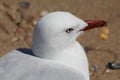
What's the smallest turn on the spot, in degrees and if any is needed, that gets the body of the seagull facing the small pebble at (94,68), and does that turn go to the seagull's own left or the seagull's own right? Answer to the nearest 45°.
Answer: approximately 45° to the seagull's own left

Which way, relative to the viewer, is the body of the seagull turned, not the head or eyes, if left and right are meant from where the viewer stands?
facing to the right of the viewer

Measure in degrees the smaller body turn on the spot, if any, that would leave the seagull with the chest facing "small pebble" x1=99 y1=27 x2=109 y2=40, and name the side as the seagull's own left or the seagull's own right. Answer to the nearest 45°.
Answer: approximately 45° to the seagull's own left
